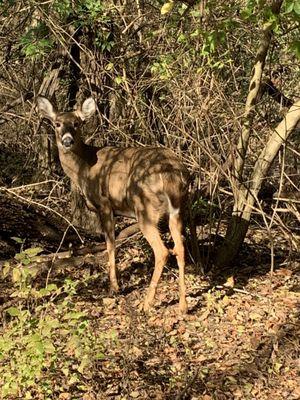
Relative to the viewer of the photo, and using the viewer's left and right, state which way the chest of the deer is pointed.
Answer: facing away from the viewer and to the left of the viewer

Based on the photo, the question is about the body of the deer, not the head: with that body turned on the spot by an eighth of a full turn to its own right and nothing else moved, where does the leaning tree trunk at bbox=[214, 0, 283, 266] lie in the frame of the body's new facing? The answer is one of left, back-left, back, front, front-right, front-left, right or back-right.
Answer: right

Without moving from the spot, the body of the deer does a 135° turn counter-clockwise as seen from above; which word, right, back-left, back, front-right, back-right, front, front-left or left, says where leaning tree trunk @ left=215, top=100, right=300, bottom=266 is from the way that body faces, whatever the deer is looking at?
left
